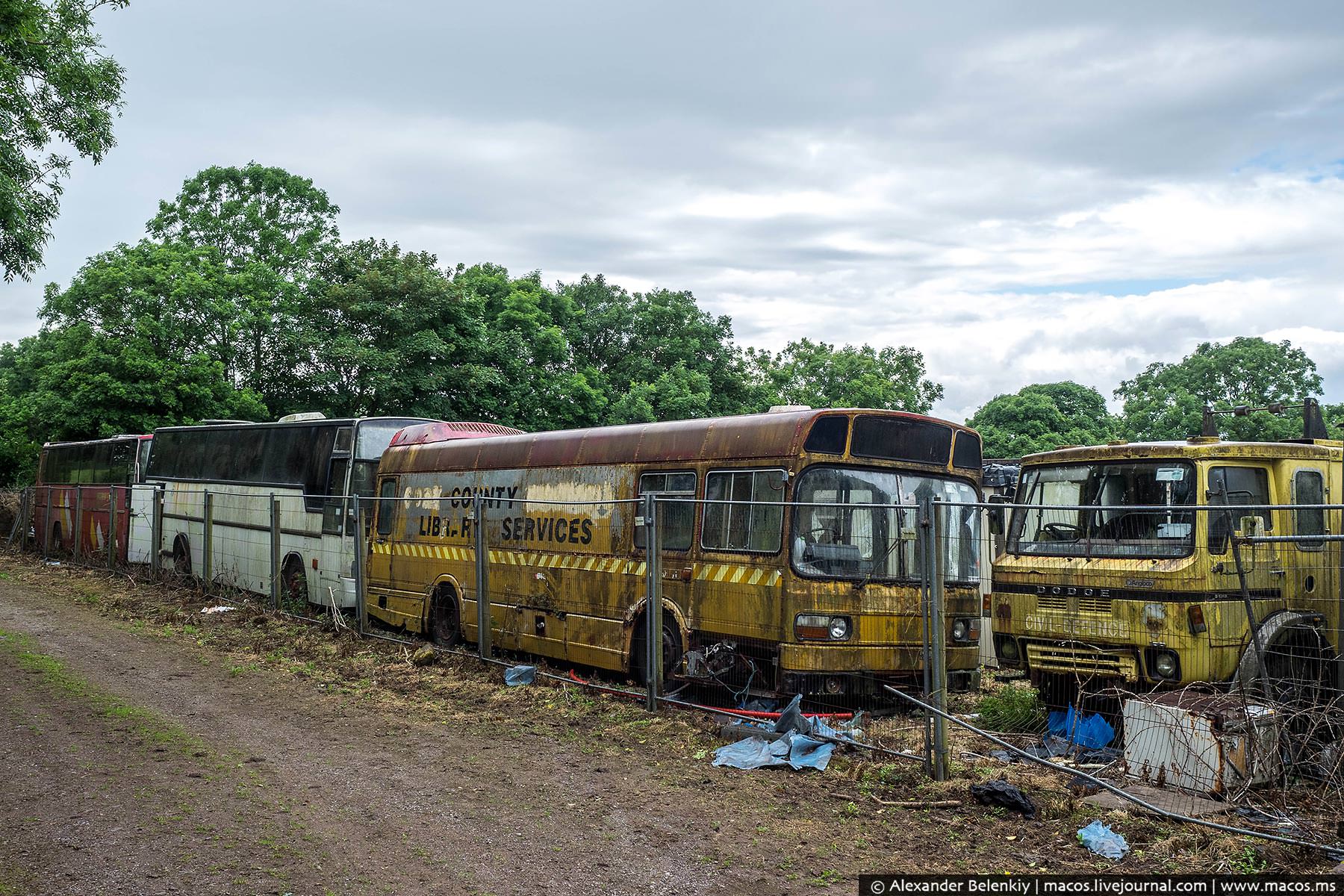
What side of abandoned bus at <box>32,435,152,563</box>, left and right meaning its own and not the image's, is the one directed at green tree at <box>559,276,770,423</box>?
left

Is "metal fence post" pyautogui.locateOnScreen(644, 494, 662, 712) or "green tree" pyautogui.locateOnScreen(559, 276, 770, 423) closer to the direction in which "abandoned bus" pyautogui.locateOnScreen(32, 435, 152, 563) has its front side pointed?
the metal fence post

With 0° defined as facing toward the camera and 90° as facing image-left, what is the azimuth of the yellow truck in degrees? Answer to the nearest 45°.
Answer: approximately 45°

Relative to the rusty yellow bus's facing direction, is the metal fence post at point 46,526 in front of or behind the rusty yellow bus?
behind

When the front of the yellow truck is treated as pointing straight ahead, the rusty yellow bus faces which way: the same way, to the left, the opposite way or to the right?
to the left

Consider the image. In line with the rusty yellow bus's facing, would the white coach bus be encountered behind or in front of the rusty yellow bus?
behind

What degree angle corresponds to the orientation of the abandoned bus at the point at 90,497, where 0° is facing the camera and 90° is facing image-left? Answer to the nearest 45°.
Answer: approximately 315°

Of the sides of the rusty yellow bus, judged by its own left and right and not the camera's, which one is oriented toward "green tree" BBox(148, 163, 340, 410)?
back
